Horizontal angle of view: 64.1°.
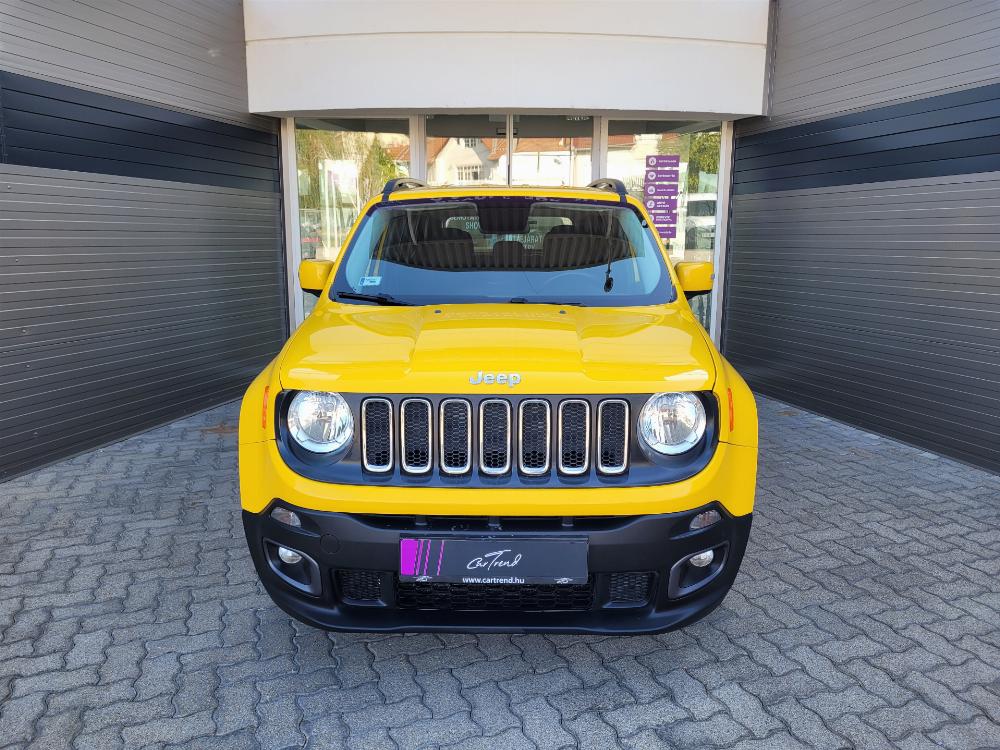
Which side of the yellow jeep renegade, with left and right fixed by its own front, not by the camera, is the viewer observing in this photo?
front
